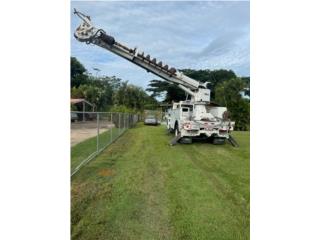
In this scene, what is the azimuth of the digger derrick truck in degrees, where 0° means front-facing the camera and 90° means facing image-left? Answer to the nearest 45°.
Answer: approximately 180°

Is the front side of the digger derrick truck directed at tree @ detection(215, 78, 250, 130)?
no

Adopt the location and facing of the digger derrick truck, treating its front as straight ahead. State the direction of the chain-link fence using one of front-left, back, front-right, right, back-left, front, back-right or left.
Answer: back-left
